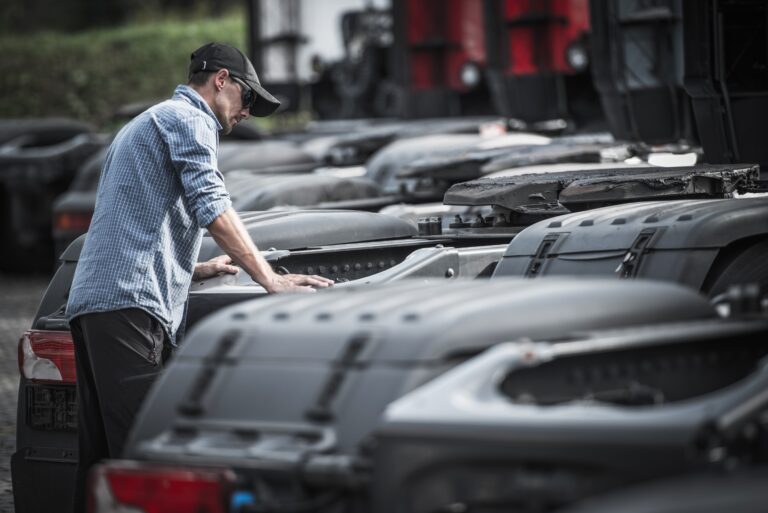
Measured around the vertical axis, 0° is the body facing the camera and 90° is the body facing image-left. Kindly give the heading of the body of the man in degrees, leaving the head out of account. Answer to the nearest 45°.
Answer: approximately 270°

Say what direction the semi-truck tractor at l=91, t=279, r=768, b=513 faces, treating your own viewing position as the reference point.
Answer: facing away from the viewer and to the right of the viewer

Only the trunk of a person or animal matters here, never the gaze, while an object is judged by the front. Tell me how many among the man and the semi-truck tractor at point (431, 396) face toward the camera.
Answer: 0

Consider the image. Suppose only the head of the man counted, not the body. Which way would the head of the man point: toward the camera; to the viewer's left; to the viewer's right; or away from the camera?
to the viewer's right
